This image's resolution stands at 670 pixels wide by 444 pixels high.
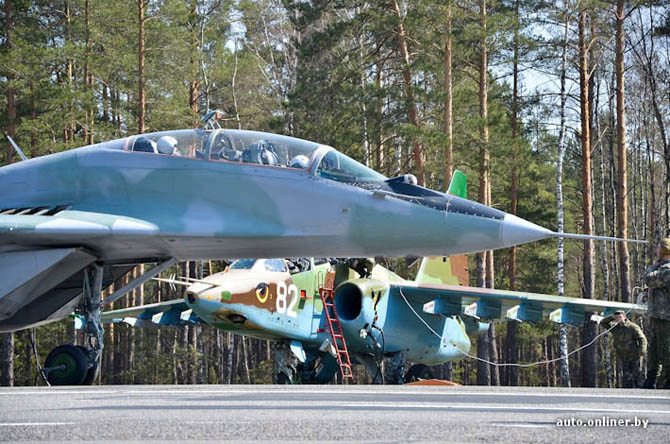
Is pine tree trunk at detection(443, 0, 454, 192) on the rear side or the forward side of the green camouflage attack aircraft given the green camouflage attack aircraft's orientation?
on the rear side

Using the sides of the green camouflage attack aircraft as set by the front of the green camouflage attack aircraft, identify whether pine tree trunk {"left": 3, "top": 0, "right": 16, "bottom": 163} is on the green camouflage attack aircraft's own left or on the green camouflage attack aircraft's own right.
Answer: on the green camouflage attack aircraft's own right

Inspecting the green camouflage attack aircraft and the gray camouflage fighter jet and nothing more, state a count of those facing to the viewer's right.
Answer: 1

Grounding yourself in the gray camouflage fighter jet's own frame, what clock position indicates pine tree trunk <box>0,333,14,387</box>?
The pine tree trunk is roughly at 8 o'clock from the gray camouflage fighter jet.

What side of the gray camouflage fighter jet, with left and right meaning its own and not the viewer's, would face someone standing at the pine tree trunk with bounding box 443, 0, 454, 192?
left

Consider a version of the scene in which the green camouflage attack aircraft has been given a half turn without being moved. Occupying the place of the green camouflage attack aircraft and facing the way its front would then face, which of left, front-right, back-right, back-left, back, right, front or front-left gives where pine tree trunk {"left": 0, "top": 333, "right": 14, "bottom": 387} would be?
left

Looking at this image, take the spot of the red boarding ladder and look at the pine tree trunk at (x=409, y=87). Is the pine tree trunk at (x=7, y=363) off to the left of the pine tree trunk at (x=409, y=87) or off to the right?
left

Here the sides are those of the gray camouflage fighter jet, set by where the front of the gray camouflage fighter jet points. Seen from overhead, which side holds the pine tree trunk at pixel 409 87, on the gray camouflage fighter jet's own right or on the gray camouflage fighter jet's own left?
on the gray camouflage fighter jet's own left

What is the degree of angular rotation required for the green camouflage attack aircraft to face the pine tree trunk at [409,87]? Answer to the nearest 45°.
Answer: approximately 135° to its right

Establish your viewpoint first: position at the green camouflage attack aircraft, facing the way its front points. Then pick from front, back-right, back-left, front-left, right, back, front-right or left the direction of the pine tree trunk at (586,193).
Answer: back

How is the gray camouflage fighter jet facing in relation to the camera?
to the viewer's right

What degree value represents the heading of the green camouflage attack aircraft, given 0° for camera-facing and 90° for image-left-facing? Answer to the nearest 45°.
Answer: approximately 45°

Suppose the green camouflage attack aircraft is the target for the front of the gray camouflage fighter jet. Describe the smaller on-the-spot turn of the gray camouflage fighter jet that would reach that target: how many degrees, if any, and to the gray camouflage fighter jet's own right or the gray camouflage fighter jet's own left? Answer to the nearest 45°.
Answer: approximately 90° to the gray camouflage fighter jet's own left

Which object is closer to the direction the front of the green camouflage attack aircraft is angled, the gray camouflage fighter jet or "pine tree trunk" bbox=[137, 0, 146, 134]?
the gray camouflage fighter jet
